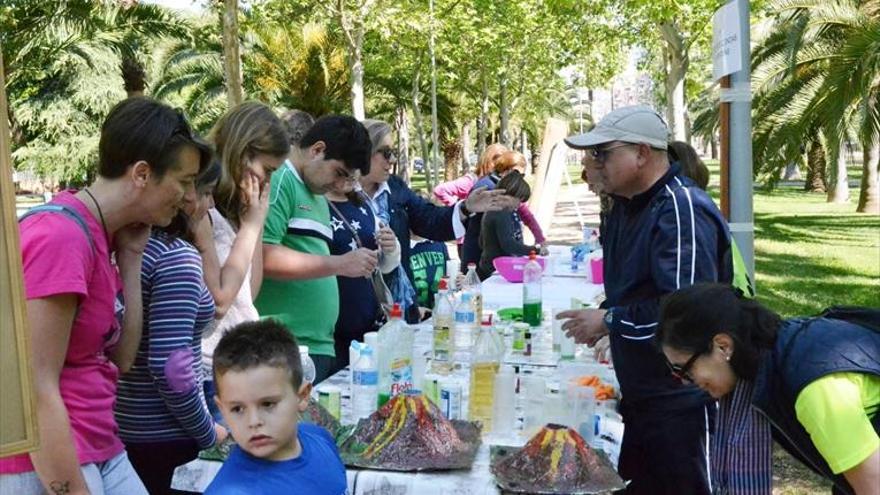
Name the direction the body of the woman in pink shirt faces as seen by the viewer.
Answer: to the viewer's right

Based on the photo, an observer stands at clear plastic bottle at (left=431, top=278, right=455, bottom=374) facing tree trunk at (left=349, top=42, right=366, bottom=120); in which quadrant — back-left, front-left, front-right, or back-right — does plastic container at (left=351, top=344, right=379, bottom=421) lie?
back-left

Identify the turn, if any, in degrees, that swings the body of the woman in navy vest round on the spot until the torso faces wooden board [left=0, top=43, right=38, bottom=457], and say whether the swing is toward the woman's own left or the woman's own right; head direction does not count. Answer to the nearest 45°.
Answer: approximately 45° to the woman's own left

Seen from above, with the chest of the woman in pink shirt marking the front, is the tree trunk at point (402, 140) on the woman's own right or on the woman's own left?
on the woman's own left

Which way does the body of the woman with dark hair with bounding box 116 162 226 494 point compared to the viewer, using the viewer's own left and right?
facing to the right of the viewer

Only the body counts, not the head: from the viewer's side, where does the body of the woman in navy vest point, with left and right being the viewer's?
facing to the left of the viewer

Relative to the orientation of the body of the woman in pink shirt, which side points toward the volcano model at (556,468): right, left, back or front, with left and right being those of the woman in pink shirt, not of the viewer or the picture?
front

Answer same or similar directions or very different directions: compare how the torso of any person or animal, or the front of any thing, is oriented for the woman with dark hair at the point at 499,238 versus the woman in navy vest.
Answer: very different directions

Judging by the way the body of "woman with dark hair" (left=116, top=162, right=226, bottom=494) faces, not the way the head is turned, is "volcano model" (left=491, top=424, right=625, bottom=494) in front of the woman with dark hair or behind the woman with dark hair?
in front

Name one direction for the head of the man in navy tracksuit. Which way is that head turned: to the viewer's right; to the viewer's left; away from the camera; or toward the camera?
to the viewer's left

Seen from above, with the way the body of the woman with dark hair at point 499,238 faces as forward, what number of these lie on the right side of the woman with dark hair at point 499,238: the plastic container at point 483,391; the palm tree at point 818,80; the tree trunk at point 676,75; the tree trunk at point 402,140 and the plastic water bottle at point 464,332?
2

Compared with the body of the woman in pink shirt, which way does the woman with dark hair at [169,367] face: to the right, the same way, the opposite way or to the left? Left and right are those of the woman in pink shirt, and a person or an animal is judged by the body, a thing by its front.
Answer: the same way

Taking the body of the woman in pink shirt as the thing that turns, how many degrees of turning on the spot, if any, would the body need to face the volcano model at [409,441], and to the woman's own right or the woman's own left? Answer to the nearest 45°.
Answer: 0° — they already face it
